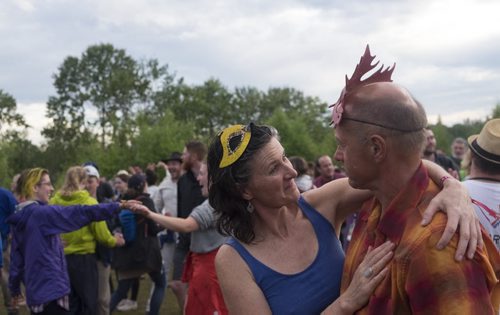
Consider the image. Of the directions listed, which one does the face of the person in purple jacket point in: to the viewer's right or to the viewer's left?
to the viewer's right

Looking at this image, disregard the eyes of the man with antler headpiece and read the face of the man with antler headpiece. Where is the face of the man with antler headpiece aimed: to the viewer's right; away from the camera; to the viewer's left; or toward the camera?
to the viewer's left

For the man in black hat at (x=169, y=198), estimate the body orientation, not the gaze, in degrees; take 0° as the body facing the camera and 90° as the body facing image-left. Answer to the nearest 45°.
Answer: approximately 315°

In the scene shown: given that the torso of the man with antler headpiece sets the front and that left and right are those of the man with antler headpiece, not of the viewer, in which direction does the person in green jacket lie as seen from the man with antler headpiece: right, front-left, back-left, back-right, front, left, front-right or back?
front-right

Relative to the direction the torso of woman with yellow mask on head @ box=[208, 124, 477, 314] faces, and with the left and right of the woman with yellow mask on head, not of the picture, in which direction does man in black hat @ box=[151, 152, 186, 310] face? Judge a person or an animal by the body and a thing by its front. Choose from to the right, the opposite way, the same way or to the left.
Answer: the same way

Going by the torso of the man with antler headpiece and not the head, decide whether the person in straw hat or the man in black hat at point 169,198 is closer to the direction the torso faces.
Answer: the man in black hat

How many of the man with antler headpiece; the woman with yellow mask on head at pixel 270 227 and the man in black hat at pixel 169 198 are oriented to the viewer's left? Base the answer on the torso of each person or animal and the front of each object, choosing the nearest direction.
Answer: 1

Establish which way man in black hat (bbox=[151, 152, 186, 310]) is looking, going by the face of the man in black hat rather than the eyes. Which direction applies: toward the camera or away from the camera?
toward the camera

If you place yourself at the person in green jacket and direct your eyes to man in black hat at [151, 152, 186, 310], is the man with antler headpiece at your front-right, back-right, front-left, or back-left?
back-right

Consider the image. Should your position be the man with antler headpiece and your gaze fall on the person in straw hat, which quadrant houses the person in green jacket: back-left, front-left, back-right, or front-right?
front-left

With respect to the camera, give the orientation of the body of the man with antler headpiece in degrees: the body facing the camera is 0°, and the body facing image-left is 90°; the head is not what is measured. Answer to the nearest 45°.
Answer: approximately 90°

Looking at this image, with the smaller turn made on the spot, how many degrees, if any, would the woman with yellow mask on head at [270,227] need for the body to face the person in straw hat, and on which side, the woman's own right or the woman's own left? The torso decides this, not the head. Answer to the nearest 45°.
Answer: approximately 90° to the woman's own left
